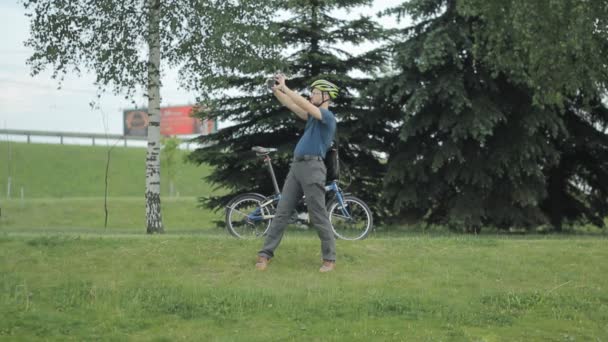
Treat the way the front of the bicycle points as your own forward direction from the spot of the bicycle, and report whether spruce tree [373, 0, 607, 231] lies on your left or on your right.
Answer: on your left

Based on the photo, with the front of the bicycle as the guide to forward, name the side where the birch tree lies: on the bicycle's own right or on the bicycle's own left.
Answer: on the bicycle's own left

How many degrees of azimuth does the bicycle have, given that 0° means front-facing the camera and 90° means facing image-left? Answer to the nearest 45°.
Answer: approximately 270°

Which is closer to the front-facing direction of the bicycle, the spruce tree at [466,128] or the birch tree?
the spruce tree

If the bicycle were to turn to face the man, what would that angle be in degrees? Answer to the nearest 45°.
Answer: approximately 90° to its right

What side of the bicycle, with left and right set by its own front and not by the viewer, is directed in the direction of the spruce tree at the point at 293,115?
left

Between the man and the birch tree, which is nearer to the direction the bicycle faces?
the man

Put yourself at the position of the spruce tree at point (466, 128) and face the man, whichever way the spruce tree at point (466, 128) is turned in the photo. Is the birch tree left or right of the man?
right
